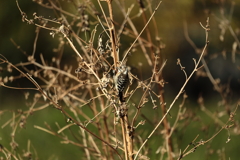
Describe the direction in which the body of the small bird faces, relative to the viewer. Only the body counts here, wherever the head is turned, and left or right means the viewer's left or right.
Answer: facing away from the viewer
